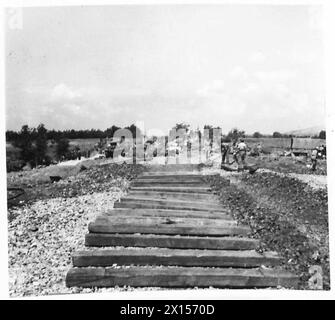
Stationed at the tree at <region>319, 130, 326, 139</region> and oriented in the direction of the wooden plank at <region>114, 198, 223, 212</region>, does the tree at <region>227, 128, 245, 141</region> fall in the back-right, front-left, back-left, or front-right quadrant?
front-right
